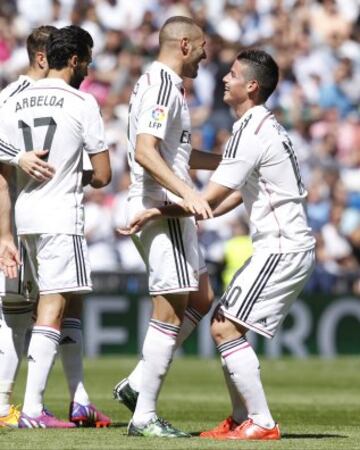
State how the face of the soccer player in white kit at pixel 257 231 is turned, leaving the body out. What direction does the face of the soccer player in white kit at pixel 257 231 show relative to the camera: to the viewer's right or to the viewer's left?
to the viewer's left

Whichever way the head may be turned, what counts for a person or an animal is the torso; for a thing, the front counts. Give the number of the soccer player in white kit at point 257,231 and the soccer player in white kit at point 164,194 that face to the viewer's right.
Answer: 1

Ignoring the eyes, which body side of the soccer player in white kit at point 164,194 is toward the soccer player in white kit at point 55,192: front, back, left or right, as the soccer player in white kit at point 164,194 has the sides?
back

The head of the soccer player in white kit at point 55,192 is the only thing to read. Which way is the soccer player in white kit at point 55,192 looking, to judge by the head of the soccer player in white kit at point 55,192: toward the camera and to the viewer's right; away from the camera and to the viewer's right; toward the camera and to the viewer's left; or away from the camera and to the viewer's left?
away from the camera and to the viewer's right

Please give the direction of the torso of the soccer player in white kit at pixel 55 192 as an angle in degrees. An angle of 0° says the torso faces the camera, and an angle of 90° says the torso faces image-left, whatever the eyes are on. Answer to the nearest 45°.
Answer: approximately 225°

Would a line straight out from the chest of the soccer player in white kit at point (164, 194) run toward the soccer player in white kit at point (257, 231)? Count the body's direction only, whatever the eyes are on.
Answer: yes

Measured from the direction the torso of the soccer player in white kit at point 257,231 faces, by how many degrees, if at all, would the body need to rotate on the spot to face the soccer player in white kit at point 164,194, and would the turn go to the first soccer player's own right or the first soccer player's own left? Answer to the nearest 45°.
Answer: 0° — they already face them

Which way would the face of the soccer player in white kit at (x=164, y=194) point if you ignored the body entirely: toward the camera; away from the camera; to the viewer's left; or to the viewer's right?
to the viewer's right

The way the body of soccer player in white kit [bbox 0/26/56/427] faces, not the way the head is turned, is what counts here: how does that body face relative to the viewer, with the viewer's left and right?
facing away from the viewer and to the right of the viewer

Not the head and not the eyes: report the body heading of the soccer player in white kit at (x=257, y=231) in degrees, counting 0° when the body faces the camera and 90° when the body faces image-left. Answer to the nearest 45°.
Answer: approximately 90°

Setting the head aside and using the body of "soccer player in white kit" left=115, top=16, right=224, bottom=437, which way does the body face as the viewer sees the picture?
to the viewer's right

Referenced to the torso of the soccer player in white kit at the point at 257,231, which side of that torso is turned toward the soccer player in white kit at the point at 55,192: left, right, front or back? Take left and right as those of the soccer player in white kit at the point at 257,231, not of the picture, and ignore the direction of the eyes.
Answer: front
